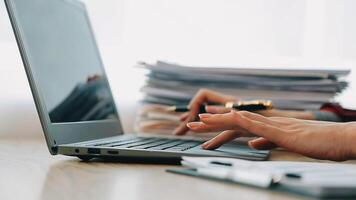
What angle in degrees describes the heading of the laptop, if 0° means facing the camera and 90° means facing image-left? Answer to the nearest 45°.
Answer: approximately 270°
